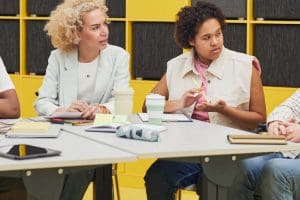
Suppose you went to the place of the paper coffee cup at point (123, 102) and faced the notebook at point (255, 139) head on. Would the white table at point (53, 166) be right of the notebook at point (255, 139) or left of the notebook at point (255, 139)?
right

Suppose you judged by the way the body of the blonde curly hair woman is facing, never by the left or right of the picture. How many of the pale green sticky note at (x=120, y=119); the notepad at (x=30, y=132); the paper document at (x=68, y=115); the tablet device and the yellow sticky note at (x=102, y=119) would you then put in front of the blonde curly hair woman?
5

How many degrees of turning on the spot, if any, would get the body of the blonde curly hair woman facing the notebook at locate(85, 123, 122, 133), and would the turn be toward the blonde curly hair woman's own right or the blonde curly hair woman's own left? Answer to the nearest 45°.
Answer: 0° — they already face it

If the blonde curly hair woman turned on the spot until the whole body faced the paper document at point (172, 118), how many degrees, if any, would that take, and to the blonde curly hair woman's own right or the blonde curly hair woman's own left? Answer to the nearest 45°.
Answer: approximately 45° to the blonde curly hair woman's own left

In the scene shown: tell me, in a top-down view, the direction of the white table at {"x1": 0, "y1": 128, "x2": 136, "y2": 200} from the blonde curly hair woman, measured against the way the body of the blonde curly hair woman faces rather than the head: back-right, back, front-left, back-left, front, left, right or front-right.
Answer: front

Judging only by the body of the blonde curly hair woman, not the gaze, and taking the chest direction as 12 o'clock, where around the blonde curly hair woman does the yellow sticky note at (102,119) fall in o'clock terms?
The yellow sticky note is roughly at 12 o'clock from the blonde curly hair woman.

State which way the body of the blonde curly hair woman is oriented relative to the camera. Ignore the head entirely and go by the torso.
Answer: toward the camera

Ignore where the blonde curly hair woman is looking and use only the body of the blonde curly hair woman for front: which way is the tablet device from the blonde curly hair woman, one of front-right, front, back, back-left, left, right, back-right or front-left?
front

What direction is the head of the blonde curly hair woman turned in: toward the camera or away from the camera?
toward the camera

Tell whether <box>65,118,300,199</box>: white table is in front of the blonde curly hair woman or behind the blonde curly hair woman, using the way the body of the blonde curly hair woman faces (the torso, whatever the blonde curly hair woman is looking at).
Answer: in front

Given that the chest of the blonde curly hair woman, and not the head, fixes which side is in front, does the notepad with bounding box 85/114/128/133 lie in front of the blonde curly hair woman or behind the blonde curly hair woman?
in front

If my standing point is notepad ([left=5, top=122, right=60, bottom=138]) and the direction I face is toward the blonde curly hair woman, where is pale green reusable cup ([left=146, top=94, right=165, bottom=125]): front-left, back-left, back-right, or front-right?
front-right

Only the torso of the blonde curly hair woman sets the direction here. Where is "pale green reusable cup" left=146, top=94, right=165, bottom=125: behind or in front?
in front

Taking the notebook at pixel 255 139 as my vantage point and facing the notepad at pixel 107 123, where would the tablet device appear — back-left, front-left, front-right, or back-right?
front-left
